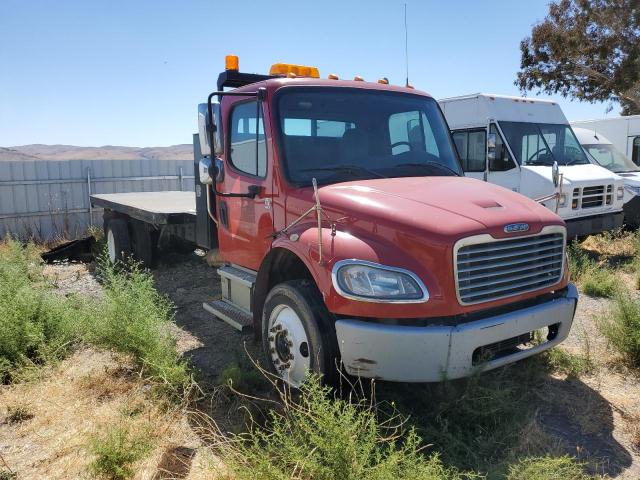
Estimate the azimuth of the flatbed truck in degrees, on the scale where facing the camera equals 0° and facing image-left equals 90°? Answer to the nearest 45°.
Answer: approximately 315°

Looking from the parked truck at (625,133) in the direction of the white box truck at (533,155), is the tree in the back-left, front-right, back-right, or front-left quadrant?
back-right

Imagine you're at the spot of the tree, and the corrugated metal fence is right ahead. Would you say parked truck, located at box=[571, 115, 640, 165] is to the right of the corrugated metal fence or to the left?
left

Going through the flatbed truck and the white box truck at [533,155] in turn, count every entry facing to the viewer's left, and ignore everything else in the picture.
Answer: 0

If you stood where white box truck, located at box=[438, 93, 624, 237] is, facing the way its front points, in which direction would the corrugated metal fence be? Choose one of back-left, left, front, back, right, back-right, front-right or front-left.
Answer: back-right

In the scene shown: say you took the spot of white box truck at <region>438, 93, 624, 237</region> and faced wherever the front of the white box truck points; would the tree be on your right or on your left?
on your left

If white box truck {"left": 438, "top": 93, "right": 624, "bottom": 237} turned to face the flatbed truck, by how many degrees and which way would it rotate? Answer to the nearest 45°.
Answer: approximately 45° to its right

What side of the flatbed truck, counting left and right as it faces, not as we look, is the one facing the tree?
left

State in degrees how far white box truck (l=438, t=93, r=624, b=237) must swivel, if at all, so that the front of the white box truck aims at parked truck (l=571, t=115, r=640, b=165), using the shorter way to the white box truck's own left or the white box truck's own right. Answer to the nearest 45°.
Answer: approximately 135° to the white box truck's own left

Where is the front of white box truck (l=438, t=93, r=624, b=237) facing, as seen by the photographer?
facing the viewer and to the right of the viewer
